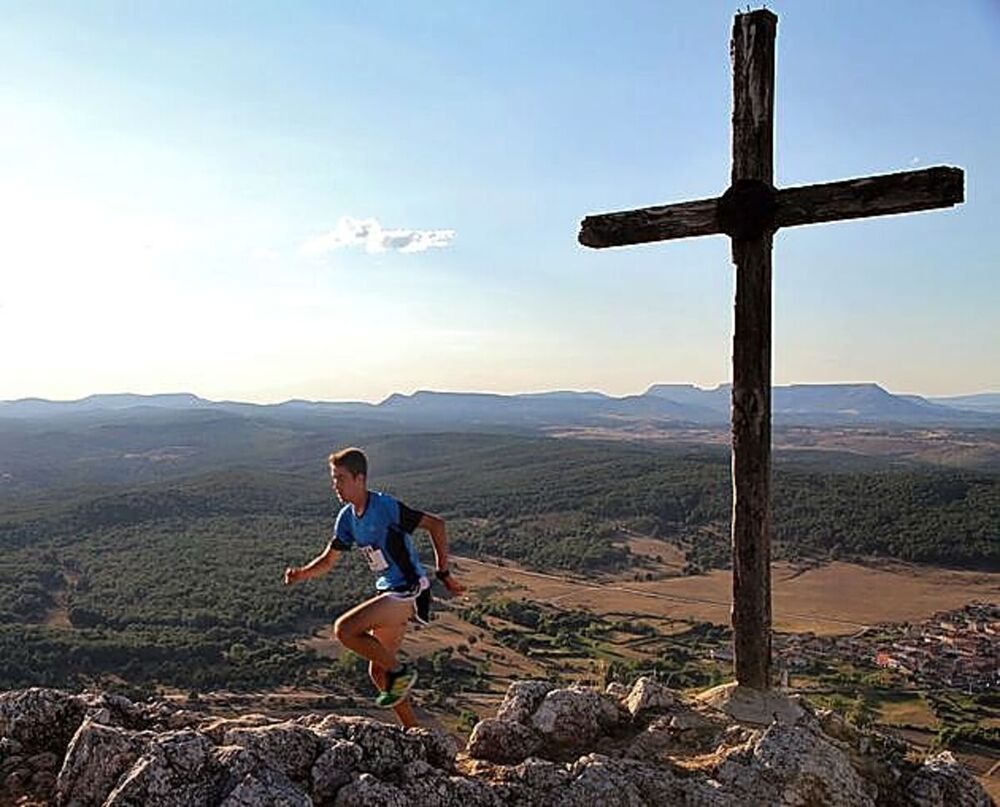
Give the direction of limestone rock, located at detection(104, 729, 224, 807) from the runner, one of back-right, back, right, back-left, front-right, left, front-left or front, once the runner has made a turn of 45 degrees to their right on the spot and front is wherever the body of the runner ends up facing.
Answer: front-left

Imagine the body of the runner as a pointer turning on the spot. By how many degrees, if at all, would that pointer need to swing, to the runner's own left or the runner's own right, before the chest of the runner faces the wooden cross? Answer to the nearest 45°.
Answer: approximately 135° to the runner's own left

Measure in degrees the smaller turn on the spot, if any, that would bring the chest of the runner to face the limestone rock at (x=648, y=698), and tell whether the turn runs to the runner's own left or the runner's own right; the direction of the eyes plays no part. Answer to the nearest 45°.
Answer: approximately 135° to the runner's own left

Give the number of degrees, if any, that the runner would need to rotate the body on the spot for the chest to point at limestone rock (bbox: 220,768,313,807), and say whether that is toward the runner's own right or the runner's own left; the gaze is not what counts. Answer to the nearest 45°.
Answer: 0° — they already face it

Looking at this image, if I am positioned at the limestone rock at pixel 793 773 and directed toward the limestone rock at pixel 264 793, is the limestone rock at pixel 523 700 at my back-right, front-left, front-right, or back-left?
front-right

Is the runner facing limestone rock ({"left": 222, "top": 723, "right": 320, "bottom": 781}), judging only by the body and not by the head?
yes

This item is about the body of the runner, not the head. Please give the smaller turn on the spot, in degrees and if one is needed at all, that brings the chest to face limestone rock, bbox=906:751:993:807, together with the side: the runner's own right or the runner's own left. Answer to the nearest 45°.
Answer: approximately 135° to the runner's own left
